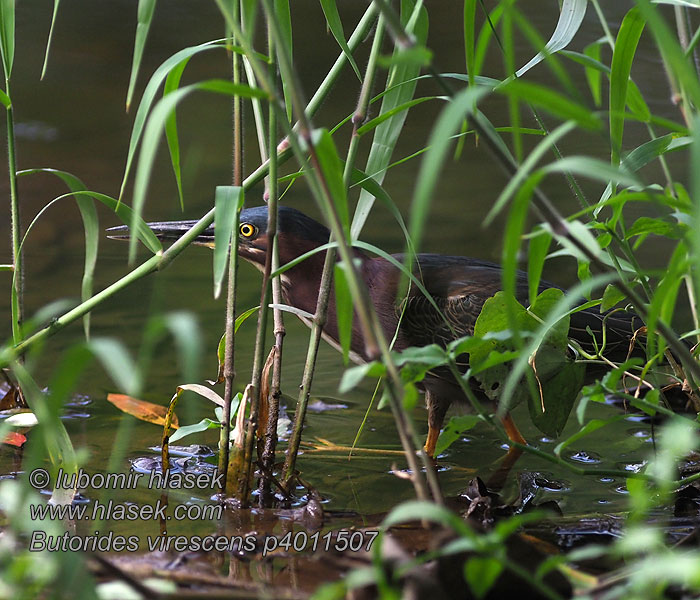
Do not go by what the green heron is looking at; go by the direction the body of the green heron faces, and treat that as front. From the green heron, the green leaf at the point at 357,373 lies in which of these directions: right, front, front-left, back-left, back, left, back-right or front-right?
left

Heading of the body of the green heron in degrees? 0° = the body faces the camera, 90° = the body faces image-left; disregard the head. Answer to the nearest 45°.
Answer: approximately 90°

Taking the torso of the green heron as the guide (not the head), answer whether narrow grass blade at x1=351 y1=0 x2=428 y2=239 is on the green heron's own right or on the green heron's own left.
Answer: on the green heron's own left

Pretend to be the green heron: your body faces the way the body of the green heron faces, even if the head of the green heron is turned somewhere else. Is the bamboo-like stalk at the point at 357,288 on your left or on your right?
on your left

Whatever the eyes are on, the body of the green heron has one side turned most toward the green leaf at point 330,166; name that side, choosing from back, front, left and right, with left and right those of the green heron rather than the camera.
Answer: left

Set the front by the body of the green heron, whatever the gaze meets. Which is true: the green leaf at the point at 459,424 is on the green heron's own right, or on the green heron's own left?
on the green heron's own left

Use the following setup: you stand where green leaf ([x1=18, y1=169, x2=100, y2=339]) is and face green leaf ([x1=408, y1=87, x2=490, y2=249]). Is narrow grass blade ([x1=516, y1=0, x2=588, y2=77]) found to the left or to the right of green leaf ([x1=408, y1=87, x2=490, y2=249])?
left

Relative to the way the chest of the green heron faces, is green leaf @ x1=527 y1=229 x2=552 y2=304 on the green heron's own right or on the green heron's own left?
on the green heron's own left

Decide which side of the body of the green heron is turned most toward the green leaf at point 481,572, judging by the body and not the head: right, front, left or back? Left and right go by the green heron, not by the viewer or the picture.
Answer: left
